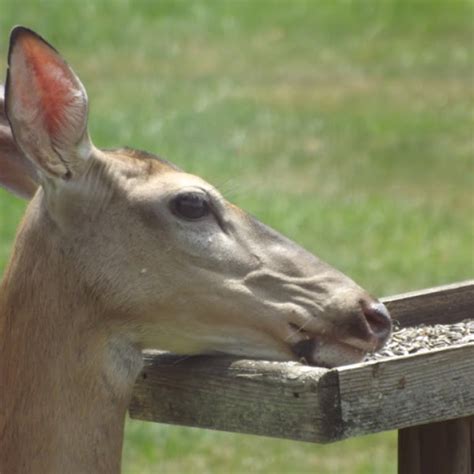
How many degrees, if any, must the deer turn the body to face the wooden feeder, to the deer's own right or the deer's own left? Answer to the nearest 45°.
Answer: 0° — it already faces it

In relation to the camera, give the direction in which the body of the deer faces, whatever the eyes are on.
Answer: to the viewer's right
